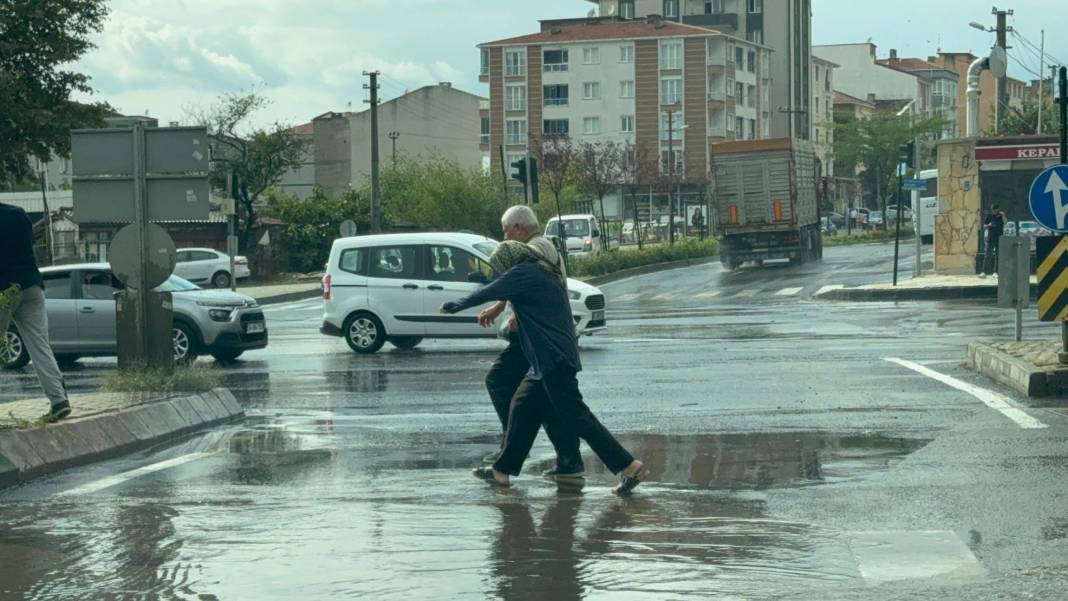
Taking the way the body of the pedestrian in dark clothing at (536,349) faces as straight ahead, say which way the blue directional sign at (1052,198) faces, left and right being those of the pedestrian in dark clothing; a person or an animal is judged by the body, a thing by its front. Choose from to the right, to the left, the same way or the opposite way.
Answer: to the left

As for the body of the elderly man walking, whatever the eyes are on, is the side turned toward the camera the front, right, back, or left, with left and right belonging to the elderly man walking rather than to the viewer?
left

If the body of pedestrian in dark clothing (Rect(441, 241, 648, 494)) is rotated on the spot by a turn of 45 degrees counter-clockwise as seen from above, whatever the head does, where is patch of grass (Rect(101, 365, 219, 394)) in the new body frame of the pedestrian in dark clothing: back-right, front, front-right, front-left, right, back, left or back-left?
right

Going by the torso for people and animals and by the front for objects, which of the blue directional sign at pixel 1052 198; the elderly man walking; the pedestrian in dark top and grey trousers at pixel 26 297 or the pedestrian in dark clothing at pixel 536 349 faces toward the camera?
the blue directional sign

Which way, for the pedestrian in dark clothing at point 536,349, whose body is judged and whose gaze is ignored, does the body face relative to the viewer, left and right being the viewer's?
facing to the left of the viewer

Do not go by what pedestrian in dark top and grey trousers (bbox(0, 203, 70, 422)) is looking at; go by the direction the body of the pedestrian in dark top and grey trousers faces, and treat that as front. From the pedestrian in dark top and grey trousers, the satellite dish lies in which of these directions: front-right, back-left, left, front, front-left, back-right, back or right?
back-right

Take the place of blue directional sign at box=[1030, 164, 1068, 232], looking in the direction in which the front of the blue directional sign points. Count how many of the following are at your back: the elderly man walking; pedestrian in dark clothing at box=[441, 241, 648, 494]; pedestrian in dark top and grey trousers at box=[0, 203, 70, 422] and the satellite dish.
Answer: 1

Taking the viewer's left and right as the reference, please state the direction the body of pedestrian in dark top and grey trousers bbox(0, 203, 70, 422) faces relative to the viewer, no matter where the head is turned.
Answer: facing to the left of the viewer

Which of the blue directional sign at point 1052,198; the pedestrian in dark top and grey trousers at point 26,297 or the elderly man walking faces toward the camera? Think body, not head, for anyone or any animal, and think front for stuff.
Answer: the blue directional sign

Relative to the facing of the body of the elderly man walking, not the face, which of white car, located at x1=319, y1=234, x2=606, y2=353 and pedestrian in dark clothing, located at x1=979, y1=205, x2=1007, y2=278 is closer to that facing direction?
the white car

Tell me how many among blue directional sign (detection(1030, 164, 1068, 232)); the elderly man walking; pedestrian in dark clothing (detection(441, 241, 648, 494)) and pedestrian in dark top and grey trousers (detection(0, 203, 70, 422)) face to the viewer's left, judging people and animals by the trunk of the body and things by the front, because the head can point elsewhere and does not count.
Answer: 3

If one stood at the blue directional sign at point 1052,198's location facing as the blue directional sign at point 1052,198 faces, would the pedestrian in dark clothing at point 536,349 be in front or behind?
in front

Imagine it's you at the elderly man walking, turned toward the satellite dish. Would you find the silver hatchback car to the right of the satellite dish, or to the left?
left

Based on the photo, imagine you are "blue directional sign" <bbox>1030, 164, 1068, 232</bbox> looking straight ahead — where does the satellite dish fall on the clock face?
The satellite dish is roughly at 6 o'clock from the blue directional sign.
